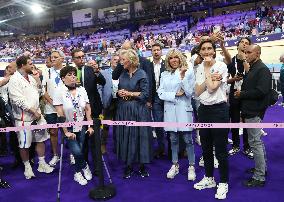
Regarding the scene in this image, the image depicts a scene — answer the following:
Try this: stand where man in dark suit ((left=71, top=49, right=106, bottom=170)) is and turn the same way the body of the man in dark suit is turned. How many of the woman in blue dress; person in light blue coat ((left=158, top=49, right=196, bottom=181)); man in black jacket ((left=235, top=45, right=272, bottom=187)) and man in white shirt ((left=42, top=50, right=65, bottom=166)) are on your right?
1

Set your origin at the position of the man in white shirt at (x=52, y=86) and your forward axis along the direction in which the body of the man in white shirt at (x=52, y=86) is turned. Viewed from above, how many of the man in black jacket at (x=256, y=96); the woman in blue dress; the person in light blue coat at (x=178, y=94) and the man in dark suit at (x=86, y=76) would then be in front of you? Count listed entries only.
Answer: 4

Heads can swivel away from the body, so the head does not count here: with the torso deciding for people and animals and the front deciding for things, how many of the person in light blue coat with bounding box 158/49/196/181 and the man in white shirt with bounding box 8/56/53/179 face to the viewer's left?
0

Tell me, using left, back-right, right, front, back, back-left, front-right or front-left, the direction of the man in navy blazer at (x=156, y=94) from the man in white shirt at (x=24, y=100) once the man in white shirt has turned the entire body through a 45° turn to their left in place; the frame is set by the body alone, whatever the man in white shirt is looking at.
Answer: front

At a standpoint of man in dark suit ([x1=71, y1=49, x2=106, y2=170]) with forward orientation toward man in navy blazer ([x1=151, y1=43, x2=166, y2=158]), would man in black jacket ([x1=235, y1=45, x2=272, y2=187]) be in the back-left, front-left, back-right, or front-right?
front-right

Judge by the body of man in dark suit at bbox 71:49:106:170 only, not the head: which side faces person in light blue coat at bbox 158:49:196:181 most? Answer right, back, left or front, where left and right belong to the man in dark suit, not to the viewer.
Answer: left

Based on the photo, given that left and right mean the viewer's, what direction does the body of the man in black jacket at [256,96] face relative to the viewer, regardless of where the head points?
facing to the left of the viewer

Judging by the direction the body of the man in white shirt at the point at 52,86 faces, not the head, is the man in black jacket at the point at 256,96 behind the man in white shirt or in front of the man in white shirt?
in front

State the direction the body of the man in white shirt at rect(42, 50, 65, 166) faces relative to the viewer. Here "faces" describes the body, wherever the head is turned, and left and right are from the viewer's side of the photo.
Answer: facing the viewer and to the right of the viewer

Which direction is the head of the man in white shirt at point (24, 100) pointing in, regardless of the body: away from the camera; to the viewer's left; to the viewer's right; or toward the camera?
to the viewer's right

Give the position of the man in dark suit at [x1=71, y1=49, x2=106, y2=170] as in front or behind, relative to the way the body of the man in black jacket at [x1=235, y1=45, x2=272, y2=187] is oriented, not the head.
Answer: in front

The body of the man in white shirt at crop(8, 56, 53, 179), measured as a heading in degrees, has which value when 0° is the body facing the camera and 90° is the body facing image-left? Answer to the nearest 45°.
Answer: approximately 315°
